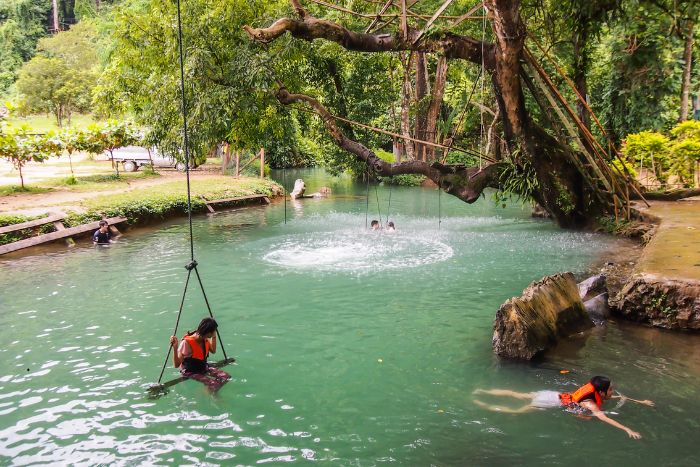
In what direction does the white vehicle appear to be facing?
to the viewer's right

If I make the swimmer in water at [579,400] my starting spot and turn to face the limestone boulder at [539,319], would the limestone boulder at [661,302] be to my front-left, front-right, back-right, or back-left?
front-right

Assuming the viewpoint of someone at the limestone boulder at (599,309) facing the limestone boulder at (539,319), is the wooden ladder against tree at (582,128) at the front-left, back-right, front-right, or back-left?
back-right

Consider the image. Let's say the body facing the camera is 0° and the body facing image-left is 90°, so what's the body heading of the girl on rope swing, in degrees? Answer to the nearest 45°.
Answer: approximately 315°

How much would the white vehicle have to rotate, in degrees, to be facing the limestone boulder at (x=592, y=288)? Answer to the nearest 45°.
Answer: approximately 90° to its right

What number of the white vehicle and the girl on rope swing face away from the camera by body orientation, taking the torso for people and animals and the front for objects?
0

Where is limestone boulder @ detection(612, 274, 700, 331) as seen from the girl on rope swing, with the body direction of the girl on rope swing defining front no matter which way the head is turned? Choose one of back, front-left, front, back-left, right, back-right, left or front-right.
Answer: front-left

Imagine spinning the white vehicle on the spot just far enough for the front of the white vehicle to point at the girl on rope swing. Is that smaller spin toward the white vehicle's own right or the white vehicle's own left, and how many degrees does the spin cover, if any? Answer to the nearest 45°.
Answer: approximately 90° to the white vehicle's own right

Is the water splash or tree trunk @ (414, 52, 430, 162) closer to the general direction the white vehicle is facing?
the tree trunk
